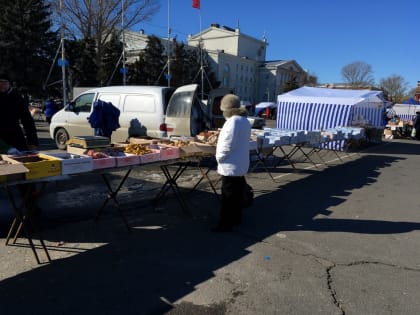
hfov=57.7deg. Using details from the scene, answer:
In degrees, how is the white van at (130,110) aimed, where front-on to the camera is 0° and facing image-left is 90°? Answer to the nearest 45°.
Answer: approximately 90°

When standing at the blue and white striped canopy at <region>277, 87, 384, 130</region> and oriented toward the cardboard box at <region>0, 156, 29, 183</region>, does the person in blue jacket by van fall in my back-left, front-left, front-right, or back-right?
front-right

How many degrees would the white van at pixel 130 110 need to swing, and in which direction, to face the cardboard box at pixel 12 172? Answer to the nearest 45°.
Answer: approximately 90° to its left

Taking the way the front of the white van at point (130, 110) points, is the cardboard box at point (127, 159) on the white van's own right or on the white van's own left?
on the white van's own left

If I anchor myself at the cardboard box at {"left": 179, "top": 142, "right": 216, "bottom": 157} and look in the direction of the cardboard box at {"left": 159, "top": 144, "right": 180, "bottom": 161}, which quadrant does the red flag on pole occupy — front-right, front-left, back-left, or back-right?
back-right

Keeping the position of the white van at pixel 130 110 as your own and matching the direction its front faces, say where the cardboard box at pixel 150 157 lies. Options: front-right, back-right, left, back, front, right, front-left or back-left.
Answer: left

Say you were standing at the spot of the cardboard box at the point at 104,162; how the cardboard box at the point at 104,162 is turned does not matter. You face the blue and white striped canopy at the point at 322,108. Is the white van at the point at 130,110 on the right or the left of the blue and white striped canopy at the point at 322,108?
left

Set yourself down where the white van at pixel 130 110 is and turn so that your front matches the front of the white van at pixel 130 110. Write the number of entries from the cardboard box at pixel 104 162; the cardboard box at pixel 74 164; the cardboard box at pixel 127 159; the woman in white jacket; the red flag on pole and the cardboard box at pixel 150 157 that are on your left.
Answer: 5

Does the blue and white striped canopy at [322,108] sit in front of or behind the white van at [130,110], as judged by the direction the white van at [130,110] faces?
behind

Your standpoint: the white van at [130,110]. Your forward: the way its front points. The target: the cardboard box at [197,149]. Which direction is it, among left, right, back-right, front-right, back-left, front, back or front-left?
left

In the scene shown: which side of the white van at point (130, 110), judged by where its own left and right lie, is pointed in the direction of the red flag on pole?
right

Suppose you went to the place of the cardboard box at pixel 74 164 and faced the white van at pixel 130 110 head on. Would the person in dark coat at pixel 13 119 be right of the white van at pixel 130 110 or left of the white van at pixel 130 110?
left

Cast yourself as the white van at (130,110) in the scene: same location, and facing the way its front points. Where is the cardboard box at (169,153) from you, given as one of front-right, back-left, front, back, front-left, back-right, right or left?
left

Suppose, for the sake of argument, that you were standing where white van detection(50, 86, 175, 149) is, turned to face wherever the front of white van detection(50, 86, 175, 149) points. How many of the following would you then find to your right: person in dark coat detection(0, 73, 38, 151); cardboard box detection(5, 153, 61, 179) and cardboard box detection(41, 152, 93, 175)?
0

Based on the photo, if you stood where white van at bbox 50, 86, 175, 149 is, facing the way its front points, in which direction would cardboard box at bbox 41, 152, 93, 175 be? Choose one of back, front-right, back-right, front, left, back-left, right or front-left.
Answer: left
